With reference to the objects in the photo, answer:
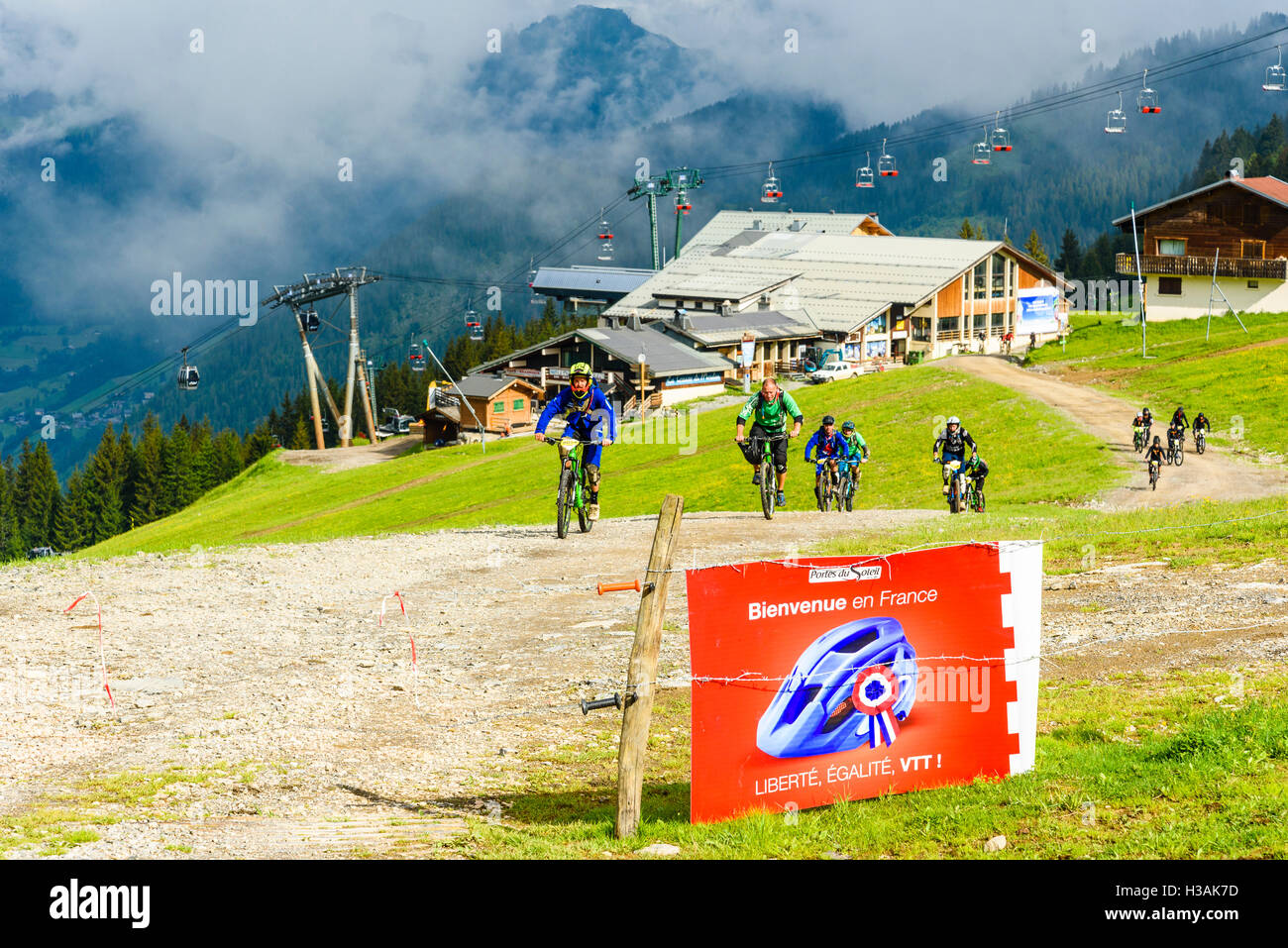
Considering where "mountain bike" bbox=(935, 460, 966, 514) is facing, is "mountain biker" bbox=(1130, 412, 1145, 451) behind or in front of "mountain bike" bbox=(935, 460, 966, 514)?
behind

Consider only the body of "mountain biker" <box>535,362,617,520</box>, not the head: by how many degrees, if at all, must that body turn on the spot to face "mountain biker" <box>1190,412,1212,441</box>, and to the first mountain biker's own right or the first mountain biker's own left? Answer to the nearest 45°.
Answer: approximately 135° to the first mountain biker's own left

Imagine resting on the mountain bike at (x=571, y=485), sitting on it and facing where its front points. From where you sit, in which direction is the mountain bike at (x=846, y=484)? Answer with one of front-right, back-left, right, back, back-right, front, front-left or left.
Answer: back-left

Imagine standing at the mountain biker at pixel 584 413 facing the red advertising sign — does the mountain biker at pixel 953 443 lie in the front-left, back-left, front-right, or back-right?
back-left

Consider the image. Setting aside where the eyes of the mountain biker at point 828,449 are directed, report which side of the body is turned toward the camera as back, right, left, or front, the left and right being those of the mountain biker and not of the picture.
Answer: front

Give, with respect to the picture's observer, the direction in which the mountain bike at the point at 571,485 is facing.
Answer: facing the viewer

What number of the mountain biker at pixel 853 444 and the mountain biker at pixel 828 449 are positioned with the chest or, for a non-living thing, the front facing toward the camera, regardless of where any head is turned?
2

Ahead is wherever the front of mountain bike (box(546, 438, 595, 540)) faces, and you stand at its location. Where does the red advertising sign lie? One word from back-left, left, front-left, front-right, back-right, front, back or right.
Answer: front

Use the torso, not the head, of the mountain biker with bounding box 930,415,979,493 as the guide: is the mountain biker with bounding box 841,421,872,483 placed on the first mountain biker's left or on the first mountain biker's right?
on the first mountain biker's right

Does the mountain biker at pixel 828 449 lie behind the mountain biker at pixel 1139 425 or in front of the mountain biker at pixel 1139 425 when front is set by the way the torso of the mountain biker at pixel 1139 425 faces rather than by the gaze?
in front

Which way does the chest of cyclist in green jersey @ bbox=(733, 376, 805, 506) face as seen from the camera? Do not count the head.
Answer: toward the camera

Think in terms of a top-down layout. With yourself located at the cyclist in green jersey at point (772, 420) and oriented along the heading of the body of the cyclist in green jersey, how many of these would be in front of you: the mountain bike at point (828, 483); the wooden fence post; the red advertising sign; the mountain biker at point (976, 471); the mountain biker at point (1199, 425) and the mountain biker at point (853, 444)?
2

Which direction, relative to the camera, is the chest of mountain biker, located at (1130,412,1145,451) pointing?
toward the camera

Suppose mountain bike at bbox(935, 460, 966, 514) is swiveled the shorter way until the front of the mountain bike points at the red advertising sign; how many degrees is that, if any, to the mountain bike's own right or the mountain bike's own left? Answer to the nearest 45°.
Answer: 0° — it already faces it
